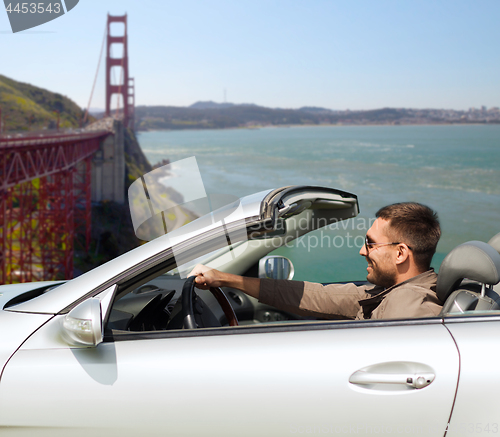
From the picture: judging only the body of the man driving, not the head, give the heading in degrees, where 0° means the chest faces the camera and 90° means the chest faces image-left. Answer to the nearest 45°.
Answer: approximately 90°

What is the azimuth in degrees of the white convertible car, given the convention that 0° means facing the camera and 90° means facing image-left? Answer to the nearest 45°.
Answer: approximately 90°

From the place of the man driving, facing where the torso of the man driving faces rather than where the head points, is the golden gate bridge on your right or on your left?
on your right

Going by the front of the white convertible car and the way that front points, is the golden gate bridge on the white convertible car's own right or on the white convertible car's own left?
on the white convertible car's own right
